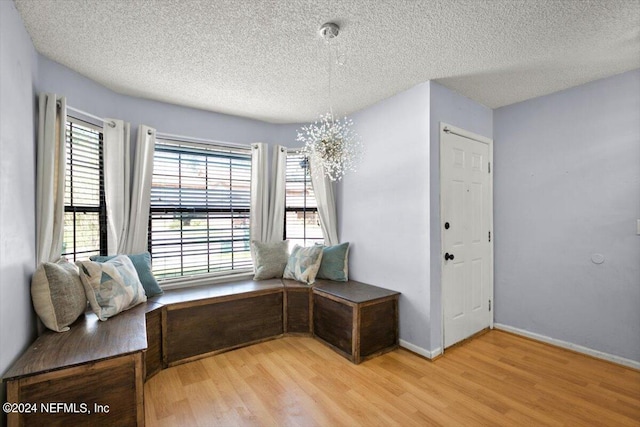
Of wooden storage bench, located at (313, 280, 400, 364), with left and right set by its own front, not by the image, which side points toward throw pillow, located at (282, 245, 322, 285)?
right

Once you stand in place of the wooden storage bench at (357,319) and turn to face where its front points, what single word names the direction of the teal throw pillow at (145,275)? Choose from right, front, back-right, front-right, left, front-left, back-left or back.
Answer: front-right

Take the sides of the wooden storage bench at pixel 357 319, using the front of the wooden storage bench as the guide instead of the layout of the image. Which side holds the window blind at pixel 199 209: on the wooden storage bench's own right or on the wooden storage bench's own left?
on the wooden storage bench's own right

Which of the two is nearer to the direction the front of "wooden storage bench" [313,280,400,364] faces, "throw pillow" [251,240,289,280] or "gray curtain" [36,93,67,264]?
the gray curtain

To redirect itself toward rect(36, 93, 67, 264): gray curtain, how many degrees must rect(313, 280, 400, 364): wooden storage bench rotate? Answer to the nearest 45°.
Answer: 0° — it already faces it

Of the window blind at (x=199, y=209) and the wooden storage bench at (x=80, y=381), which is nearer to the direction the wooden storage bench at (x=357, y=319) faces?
the wooden storage bench

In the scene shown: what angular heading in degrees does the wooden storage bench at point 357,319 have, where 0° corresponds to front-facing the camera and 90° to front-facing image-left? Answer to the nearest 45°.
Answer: approximately 45°

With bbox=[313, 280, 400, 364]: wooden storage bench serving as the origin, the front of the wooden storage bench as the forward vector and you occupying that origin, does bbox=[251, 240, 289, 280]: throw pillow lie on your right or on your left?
on your right
